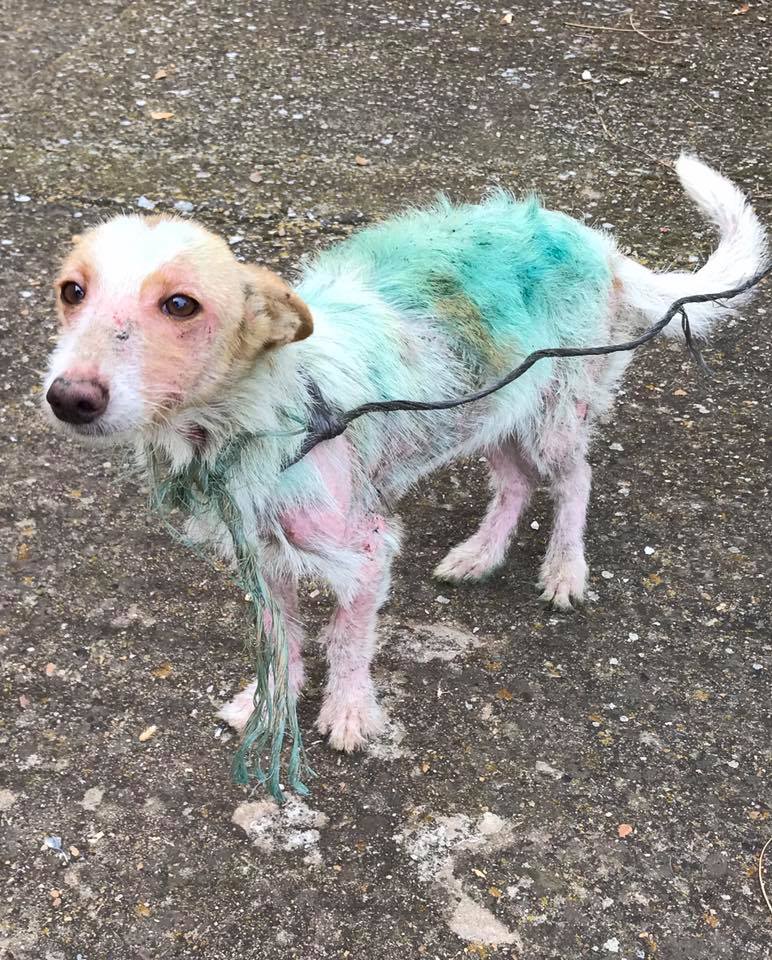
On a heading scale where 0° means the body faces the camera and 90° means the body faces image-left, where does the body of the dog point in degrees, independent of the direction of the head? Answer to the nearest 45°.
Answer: approximately 45°
